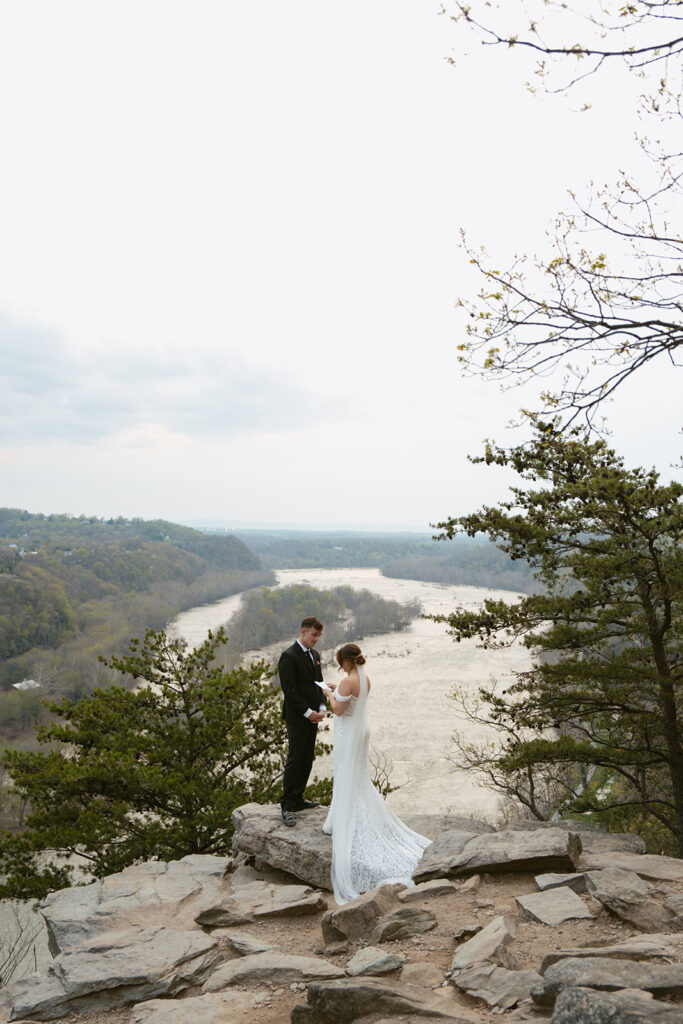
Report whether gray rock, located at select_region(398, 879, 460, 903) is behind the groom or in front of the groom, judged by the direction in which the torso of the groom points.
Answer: in front

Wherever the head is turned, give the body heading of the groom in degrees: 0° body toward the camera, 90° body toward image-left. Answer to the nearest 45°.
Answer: approximately 315°

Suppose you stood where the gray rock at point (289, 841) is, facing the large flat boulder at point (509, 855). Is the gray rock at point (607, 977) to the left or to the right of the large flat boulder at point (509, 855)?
right

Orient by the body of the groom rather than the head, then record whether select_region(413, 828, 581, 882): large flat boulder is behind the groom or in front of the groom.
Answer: in front

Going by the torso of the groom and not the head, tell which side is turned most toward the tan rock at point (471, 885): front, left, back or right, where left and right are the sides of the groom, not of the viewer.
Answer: front

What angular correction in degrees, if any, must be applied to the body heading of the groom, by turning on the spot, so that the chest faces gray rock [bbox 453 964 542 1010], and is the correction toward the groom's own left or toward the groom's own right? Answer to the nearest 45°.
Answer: approximately 45° to the groom's own right

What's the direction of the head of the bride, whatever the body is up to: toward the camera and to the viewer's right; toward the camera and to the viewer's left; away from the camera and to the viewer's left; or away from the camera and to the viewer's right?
away from the camera and to the viewer's left

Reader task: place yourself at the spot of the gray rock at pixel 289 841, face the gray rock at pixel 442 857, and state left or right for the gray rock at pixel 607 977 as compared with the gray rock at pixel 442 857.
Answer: right

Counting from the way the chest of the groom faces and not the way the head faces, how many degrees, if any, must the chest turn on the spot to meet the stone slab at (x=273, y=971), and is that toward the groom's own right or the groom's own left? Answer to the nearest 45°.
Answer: approximately 45° to the groom's own right

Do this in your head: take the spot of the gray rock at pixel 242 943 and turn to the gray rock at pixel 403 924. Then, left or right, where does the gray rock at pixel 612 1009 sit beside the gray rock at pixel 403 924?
right

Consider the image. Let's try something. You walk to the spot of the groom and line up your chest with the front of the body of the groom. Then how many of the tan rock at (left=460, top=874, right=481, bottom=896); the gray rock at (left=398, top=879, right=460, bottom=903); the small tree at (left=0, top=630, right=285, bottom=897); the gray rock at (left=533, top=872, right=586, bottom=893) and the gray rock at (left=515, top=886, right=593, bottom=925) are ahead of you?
4

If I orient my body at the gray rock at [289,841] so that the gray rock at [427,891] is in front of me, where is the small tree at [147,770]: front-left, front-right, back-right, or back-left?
back-left

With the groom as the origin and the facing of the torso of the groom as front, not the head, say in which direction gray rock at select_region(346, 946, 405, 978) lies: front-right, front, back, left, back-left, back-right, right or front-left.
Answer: front-right

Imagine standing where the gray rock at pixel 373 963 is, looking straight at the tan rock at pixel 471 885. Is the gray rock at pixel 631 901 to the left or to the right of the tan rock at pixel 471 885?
right
